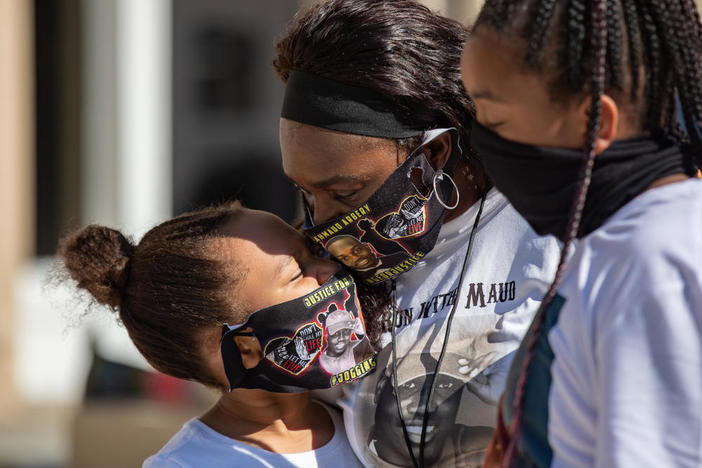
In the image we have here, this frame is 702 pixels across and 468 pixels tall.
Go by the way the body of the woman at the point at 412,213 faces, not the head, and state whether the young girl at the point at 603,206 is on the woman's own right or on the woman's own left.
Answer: on the woman's own left

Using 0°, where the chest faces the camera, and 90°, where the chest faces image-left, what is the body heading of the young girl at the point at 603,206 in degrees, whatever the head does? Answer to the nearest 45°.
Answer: approximately 90°
